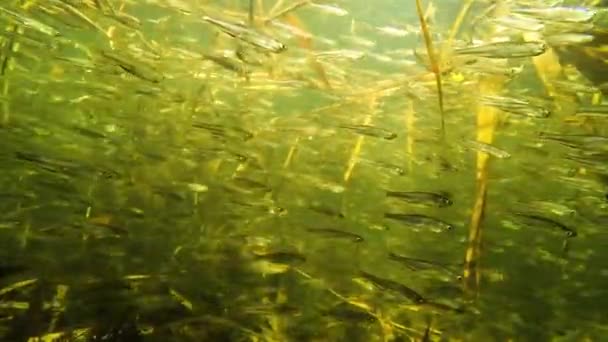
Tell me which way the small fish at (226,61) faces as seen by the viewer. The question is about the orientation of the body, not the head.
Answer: to the viewer's right

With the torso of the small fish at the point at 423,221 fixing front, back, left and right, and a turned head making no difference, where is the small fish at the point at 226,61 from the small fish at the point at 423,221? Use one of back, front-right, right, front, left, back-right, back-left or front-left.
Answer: back

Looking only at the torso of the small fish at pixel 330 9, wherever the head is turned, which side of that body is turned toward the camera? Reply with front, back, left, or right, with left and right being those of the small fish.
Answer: right

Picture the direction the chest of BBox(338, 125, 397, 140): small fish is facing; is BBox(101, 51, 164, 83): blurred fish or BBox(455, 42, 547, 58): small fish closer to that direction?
the small fish

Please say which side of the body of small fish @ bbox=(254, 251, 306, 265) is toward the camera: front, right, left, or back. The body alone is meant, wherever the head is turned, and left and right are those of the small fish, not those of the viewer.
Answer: right

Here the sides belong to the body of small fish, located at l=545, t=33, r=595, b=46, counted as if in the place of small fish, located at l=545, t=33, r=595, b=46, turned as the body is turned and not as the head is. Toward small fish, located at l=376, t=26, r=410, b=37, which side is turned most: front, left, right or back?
back

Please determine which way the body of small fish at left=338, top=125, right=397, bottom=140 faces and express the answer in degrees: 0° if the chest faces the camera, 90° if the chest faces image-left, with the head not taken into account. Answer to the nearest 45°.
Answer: approximately 270°

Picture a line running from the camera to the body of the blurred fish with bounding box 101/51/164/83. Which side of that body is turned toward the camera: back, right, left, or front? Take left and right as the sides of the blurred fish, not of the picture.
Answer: right

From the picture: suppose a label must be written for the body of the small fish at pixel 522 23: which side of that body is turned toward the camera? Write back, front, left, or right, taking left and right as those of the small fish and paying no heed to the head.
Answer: right
